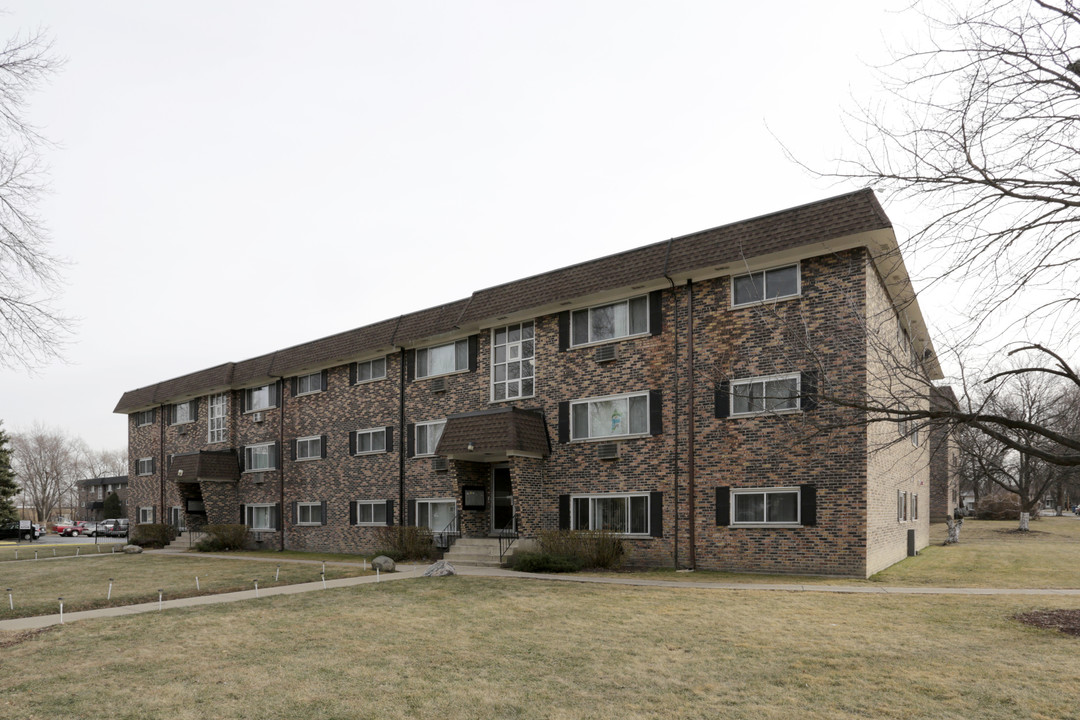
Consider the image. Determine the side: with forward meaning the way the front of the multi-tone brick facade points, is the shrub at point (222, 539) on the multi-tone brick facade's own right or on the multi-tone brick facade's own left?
on the multi-tone brick facade's own right

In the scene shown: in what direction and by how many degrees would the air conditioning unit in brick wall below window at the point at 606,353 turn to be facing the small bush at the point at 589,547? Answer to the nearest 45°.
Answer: approximately 45° to its left

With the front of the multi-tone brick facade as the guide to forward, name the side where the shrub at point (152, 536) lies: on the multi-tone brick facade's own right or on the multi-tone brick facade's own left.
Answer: on the multi-tone brick facade's own right

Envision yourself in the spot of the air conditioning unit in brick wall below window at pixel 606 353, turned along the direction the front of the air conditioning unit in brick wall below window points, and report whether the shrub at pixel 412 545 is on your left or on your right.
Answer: on your right

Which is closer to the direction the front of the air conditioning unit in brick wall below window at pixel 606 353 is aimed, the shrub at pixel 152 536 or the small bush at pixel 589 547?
the small bush

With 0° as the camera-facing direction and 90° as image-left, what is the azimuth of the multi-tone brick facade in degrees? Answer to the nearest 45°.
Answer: approximately 45°

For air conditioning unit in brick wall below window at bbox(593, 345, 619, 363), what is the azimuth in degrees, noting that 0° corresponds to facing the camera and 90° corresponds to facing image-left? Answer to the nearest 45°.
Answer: approximately 45°
